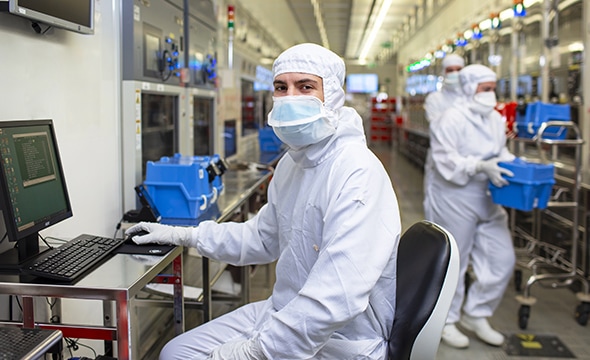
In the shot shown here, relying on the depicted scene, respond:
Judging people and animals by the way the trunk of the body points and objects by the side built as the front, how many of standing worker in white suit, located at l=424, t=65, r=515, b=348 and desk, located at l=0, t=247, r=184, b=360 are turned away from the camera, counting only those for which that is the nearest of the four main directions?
0

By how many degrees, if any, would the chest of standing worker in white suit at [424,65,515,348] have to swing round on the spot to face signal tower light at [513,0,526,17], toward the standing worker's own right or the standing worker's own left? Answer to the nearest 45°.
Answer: approximately 135° to the standing worker's own left

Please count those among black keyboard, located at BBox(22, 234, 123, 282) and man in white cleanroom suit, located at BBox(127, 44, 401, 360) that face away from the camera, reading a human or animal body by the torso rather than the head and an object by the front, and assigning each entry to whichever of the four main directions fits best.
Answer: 0

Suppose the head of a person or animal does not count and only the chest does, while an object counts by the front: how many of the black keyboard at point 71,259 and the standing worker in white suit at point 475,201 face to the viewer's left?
0

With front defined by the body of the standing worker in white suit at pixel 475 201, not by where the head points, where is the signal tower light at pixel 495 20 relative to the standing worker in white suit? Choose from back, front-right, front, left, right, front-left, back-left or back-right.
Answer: back-left

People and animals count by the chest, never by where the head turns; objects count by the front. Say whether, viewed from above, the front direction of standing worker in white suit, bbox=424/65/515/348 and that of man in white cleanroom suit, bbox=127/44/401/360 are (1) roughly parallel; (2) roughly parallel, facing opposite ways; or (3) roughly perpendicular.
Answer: roughly perpendicular

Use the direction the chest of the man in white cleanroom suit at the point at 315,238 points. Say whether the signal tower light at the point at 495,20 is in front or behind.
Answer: behind

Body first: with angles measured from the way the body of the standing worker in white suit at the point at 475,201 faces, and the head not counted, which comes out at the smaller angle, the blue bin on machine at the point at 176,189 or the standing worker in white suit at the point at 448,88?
the blue bin on machine
